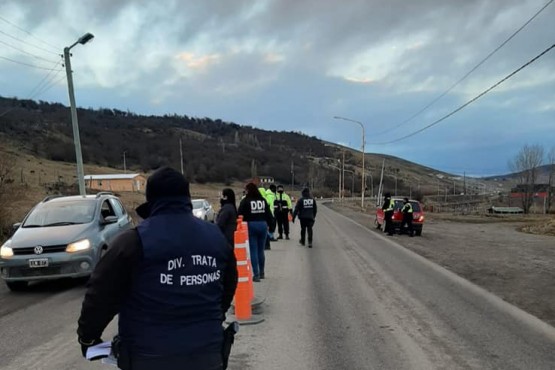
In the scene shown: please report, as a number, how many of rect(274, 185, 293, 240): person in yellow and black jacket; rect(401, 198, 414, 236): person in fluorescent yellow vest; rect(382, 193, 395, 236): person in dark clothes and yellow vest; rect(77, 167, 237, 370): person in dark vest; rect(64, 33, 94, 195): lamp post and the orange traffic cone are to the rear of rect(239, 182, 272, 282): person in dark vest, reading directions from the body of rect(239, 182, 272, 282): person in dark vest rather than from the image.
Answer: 2

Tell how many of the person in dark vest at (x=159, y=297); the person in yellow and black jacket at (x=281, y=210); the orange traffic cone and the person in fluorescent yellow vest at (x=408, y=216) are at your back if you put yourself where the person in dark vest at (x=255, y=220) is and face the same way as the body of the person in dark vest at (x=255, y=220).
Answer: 2

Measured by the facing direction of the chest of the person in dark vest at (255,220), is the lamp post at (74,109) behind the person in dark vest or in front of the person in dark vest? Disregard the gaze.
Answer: in front

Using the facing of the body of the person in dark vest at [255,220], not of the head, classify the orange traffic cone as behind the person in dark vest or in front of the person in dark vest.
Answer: behind

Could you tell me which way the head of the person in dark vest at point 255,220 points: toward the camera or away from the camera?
away from the camera

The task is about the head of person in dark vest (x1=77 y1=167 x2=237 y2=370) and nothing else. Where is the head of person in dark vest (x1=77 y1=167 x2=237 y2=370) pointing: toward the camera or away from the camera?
away from the camera

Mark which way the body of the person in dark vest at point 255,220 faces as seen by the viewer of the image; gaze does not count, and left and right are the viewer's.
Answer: facing away from the viewer

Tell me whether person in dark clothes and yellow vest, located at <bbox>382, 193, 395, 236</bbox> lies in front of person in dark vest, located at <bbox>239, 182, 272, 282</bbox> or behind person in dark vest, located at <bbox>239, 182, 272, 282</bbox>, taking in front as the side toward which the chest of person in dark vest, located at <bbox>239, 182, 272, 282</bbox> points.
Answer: in front

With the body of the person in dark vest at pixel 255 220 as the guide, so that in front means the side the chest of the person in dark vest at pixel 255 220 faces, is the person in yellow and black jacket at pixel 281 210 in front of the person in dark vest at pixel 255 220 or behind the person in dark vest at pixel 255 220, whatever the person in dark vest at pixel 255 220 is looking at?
in front

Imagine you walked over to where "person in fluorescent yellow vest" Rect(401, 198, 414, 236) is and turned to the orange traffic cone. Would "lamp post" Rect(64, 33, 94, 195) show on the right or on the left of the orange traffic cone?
right
